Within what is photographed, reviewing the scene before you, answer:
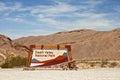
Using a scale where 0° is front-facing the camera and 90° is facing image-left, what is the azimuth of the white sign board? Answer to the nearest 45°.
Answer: approximately 0°

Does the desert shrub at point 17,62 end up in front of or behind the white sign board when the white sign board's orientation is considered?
behind
